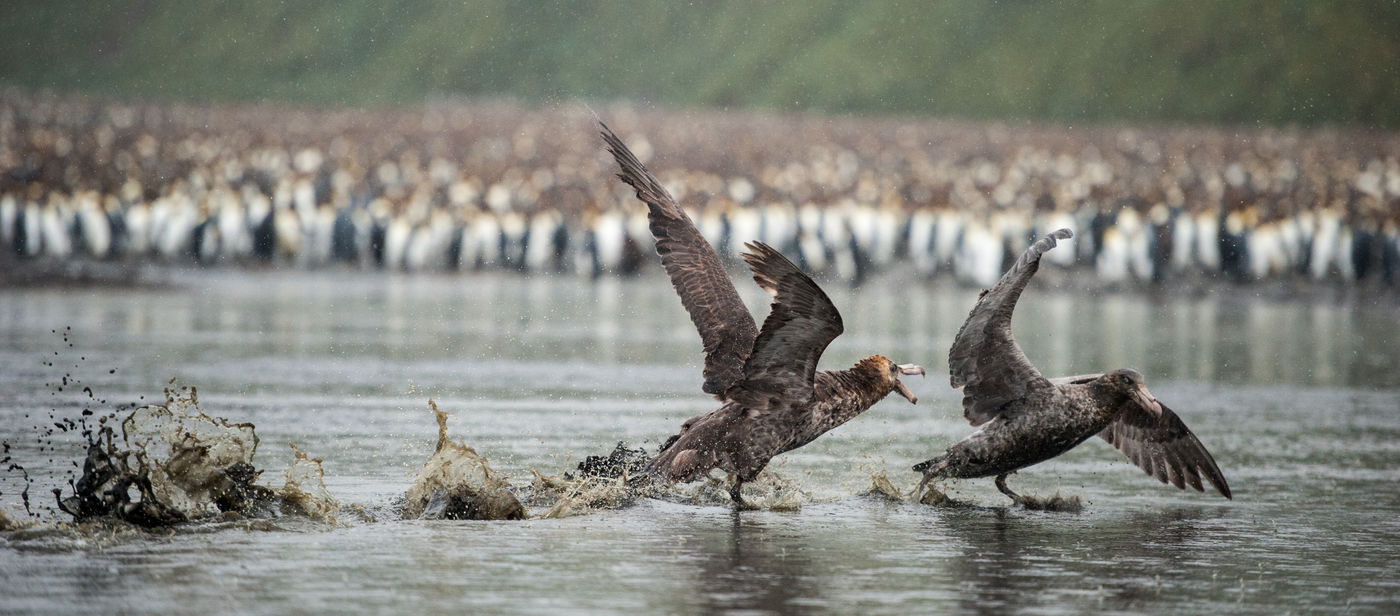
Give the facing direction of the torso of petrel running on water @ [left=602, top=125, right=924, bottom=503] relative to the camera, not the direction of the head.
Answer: to the viewer's right

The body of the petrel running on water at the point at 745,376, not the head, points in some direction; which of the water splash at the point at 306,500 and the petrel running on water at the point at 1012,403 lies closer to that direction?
the petrel running on water at the point at 1012,403

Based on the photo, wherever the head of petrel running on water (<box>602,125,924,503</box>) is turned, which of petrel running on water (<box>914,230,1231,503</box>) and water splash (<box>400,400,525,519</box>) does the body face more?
the petrel running on water (<box>914,230,1231,503</box>)

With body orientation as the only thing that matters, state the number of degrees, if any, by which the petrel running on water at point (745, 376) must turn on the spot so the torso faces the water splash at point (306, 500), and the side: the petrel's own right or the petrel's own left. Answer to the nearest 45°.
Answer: approximately 180°

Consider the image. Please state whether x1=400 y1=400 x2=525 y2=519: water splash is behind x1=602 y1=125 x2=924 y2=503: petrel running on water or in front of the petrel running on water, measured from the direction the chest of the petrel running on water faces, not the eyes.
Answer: behind

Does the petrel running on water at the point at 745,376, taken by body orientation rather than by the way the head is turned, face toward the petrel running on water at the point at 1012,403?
yes

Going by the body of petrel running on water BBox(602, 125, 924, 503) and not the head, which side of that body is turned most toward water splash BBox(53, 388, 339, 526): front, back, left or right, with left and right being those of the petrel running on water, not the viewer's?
back
